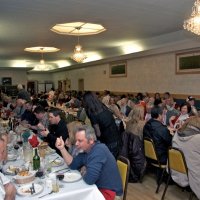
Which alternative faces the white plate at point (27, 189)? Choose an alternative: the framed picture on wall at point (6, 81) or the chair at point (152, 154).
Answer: the framed picture on wall

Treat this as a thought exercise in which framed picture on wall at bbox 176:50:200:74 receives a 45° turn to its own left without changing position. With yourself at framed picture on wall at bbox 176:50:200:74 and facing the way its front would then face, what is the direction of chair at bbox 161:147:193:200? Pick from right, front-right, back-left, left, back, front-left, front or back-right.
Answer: front

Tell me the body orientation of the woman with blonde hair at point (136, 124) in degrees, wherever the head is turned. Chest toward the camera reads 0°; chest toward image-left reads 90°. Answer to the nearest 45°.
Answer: approximately 225°

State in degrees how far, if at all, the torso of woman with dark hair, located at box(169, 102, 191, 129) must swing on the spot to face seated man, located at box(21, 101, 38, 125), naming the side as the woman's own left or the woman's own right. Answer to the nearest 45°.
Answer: approximately 45° to the woman's own right

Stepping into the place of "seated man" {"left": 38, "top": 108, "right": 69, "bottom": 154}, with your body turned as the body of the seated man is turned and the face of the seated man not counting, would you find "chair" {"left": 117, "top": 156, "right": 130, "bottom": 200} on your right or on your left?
on your left

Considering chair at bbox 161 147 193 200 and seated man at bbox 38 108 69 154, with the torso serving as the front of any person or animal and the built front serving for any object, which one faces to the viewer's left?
the seated man

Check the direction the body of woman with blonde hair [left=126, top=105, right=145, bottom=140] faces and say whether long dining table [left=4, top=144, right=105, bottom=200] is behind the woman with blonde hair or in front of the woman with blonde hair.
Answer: behind

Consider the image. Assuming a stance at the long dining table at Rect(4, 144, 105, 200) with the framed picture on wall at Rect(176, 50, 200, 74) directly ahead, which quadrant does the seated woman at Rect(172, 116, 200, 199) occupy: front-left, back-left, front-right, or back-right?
front-right

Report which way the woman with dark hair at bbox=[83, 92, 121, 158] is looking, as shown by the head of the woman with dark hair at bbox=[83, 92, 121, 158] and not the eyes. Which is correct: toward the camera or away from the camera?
away from the camera

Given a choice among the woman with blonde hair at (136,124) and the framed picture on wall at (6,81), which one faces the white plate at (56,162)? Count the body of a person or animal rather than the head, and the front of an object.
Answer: the framed picture on wall

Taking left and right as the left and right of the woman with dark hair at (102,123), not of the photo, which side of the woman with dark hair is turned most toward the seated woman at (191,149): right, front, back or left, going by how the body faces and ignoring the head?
back

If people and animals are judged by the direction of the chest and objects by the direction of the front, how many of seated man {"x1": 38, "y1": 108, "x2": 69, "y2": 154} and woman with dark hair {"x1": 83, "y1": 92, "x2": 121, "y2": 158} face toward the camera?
0

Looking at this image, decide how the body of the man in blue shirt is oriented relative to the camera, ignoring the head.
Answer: to the viewer's left

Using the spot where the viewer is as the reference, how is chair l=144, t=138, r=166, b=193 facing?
facing away from the viewer and to the right of the viewer
